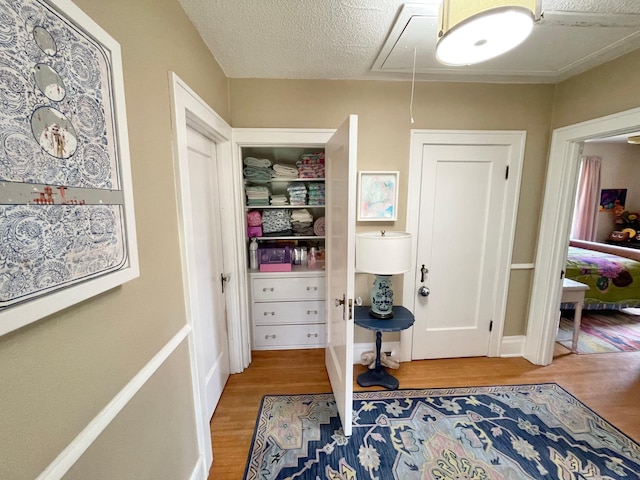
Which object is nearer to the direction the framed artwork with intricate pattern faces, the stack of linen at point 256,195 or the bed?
the bed

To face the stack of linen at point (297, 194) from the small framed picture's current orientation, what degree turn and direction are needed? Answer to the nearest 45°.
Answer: approximately 90° to its right

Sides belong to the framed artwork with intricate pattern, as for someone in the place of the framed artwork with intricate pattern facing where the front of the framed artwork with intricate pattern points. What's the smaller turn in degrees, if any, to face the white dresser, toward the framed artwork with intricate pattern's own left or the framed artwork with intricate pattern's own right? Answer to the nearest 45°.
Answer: approximately 90° to the framed artwork with intricate pattern's own left

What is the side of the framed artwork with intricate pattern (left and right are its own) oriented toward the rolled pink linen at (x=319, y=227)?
left

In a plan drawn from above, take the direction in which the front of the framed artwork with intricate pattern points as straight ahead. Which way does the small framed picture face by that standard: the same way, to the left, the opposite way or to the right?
to the right

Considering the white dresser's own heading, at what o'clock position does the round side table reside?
The round side table is roughly at 10 o'clock from the white dresser.

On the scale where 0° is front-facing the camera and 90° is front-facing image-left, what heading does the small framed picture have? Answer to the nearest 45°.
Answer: approximately 0°

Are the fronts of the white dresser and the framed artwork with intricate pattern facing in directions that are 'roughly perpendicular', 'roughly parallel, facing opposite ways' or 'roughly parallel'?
roughly perpendicular

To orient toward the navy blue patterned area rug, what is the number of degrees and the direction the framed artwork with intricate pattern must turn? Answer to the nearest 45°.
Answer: approximately 45° to its left

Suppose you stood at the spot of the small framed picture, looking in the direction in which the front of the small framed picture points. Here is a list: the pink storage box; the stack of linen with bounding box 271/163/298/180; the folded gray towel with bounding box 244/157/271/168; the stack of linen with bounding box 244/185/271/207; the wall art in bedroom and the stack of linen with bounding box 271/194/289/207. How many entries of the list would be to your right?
5

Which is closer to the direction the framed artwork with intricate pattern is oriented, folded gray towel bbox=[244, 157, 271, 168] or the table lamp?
the table lamp

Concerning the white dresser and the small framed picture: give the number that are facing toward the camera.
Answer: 2

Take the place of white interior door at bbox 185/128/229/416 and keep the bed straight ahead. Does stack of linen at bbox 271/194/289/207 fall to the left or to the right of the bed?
left
